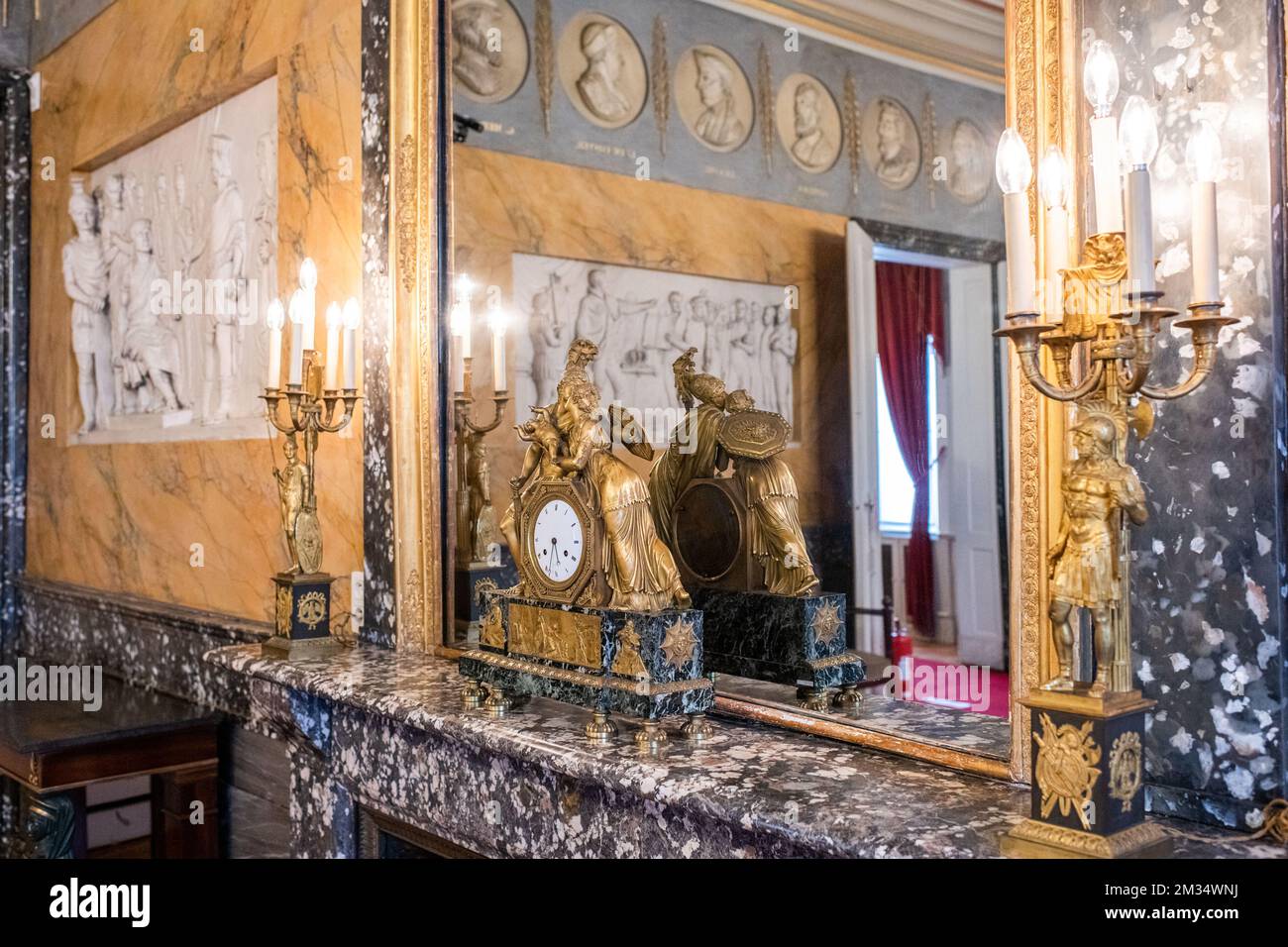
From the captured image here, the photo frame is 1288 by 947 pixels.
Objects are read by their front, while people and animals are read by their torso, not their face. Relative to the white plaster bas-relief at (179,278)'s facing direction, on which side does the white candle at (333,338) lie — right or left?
on its left

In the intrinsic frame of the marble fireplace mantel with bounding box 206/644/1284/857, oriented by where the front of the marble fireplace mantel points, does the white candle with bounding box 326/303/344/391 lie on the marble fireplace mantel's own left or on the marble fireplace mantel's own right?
on the marble fireplace mantel's own right

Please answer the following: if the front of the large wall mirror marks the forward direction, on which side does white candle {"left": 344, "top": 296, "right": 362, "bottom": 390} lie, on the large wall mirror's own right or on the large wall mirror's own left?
on the large wall mirror's own right

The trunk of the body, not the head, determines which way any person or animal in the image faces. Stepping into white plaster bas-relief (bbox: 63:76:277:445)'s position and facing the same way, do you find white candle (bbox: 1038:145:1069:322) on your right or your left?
on your left

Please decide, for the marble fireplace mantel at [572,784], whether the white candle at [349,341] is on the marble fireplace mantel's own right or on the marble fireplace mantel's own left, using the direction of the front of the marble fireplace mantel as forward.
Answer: on the marble fireplace mantel's own right

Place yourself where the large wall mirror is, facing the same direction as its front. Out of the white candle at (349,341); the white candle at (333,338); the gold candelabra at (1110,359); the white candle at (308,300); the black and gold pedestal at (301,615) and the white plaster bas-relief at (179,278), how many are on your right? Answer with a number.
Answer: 5

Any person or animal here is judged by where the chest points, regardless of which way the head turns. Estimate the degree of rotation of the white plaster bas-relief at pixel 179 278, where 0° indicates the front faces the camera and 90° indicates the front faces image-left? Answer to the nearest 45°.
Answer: approximately 45°

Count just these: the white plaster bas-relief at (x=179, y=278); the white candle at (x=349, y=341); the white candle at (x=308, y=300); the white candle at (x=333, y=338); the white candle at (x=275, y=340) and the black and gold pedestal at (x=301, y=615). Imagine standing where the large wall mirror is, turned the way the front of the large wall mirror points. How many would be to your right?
6

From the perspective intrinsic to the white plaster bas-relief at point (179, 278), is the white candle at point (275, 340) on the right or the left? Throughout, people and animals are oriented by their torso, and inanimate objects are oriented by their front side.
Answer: on its left

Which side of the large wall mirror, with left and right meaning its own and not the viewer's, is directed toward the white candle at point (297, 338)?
right

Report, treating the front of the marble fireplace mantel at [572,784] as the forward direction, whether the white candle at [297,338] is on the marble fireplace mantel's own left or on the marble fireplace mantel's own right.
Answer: on the marble fireplace mantel's own right

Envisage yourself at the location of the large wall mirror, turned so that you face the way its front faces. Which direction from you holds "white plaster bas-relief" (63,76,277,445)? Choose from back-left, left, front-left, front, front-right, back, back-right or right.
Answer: right

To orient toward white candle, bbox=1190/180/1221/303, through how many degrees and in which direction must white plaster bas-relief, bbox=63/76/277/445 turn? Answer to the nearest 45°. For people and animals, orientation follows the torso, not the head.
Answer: approximately 45° to its left

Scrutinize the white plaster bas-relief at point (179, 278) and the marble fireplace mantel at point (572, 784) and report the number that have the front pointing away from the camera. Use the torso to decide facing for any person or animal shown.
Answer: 0

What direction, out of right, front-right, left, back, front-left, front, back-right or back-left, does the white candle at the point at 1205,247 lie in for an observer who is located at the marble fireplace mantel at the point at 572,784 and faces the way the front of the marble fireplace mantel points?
left
